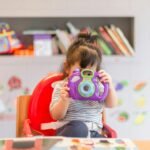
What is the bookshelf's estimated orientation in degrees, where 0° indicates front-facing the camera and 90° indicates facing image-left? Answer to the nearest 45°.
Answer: approximately 0°

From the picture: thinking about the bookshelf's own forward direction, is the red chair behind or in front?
in front

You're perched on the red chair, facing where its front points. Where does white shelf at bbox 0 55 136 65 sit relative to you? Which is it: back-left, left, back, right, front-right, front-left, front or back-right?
back-left

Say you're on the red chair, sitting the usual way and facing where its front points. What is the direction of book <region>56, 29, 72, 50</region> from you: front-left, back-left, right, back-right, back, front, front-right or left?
back-left

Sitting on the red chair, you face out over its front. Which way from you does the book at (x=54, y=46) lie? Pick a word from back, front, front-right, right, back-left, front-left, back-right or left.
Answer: back-left

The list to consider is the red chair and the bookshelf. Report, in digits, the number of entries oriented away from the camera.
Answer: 0

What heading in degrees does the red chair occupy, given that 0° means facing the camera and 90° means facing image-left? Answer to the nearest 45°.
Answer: approximately 315°

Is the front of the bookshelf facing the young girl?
yes

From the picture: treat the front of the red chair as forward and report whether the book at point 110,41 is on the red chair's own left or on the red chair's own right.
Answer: on the red chair's own left
